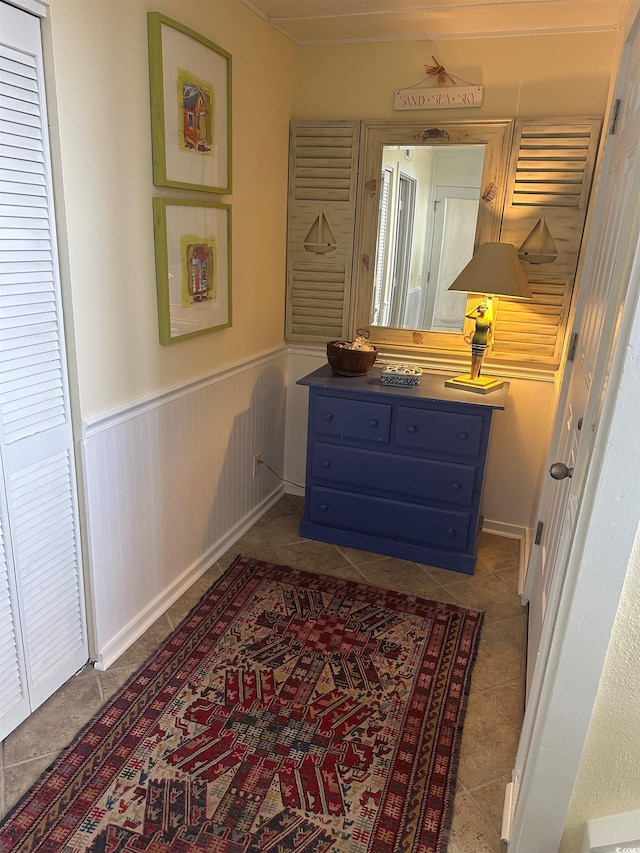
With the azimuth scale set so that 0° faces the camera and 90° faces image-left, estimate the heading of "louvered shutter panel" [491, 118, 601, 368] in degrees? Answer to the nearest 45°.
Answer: approximately 0°

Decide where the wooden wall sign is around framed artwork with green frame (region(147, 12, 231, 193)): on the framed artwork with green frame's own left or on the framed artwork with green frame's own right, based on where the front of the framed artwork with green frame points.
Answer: on the framed artwork with green frame's own left

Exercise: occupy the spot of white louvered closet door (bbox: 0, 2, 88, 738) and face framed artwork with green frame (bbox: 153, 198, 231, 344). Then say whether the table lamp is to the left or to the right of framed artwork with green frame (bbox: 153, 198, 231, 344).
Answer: right

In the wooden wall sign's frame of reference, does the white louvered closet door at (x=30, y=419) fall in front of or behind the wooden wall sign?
in front

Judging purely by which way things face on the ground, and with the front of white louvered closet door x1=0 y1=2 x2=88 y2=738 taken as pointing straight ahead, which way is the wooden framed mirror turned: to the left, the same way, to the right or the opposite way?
to the right

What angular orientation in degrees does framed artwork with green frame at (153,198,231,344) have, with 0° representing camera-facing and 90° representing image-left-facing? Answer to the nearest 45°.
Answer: approximately 315°

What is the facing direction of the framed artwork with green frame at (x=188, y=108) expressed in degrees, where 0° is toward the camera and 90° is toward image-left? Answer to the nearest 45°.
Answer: approximately 315°

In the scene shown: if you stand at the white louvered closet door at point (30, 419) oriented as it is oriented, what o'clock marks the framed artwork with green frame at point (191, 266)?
The framed artwork with green frame is roughly at 9 o'clock from the white louvered closet door.

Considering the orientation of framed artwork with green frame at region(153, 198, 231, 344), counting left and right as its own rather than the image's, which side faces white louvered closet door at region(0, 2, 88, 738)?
right

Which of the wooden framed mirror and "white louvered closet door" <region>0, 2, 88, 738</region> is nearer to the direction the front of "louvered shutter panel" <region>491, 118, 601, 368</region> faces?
the white louvered closet door
